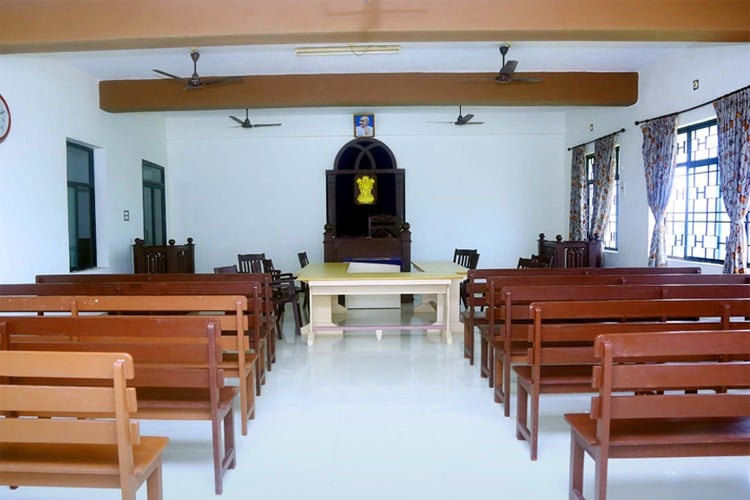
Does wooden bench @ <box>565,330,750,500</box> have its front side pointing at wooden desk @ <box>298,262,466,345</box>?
yes

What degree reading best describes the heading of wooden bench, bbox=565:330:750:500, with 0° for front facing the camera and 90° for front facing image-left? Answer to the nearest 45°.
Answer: approximately 135°

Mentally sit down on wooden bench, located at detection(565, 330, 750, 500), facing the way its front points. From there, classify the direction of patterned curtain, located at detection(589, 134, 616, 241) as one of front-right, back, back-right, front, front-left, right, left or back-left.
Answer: front-right

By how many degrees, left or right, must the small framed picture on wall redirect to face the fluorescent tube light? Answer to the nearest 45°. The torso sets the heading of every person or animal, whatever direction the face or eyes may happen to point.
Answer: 0° — it already faces it

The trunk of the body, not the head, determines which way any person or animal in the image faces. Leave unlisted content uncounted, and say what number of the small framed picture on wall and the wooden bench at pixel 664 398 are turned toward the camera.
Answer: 1

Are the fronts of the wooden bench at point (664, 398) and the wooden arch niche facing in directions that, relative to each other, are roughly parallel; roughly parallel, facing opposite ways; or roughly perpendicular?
roughly parallel, facing opposite ways

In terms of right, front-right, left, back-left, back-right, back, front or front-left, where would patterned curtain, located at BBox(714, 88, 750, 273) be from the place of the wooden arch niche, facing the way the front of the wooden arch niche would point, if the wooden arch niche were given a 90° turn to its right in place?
back-left

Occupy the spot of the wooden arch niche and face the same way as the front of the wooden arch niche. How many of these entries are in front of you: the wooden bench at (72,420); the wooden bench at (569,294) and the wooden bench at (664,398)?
3

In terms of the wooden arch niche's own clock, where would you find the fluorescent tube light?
The fluorescent tube light is roughly at 12 o'clock from the wooden arch niche.

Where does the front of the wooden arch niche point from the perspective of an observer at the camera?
facing the viewer

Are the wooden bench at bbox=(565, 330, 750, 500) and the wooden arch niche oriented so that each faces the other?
yes

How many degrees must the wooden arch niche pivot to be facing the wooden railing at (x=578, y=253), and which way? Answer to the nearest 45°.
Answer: approximately 45° to its left

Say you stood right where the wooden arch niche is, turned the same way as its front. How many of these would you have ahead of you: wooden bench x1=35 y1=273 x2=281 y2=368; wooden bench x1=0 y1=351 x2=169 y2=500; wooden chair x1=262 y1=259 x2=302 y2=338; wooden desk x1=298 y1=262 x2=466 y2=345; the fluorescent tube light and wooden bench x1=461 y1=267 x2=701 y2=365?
6

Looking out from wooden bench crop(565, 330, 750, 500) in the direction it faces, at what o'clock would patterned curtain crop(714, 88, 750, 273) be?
The patterned curtain is roughly at 2 o'clock from the wooden bench.

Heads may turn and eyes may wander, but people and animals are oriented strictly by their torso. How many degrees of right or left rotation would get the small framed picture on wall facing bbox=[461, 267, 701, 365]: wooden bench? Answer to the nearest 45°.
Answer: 0° — it already faces it

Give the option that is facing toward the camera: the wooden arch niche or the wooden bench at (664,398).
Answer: the wooden arch niche

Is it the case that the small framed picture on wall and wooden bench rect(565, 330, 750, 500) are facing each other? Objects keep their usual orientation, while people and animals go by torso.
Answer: yes

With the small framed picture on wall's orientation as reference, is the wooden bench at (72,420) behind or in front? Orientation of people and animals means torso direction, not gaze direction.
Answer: in front

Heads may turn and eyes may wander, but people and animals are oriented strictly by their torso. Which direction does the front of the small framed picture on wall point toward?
toward the camera

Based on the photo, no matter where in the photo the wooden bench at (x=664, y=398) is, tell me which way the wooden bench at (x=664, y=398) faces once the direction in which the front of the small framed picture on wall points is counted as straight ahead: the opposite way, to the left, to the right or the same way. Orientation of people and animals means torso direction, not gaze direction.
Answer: the opposite way
